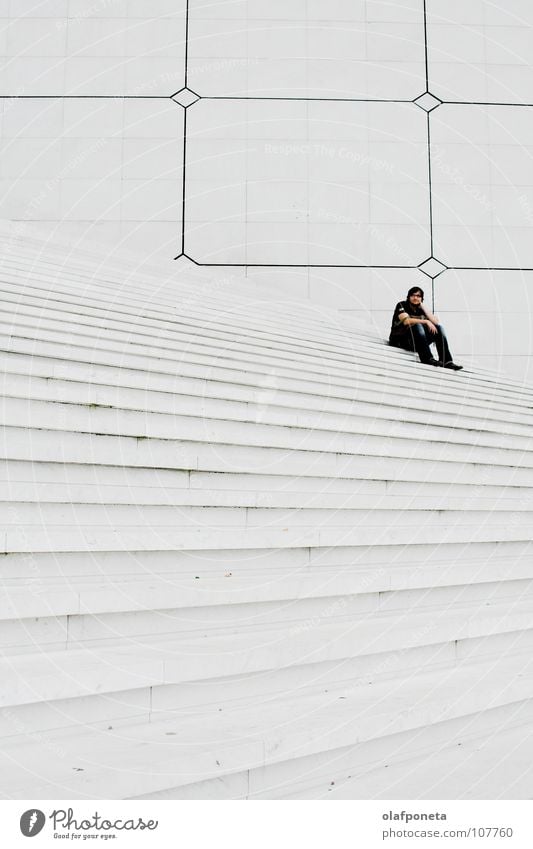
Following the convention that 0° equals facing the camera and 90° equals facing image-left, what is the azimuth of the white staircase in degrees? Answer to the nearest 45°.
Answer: approximately 315°

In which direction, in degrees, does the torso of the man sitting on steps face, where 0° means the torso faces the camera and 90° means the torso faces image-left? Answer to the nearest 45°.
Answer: approximately 315°
